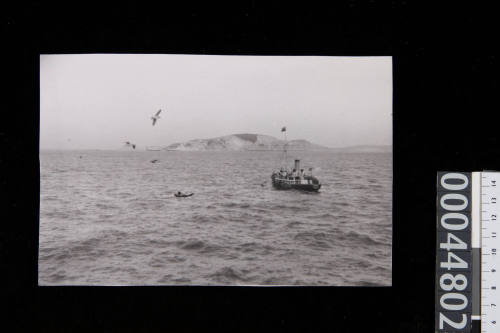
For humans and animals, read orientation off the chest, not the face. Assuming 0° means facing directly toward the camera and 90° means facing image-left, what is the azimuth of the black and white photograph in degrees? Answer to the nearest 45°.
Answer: approximately 0°

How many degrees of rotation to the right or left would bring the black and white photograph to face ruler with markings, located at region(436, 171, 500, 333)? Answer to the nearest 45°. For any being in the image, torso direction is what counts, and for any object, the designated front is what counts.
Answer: approximately 90° to its left
